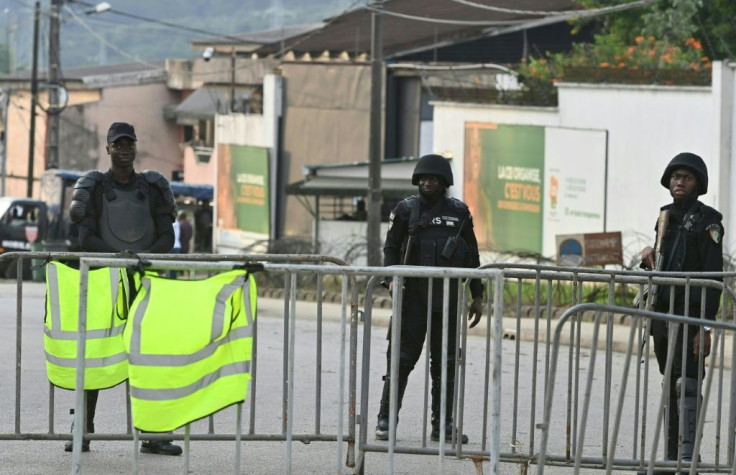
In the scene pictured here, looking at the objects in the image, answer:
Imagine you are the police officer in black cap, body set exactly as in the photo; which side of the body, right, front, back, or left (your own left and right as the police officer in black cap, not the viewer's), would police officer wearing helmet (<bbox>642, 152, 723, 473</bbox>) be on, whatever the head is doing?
left

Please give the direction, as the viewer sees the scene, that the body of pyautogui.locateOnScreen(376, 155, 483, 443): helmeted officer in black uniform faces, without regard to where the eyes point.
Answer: toward the camera

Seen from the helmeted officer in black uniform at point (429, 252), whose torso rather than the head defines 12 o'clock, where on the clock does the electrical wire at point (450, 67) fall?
The electrical wire is roughly at 6 o'clock from the helmeted officer in black uniform.

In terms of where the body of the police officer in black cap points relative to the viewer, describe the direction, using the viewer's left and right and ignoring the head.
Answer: facing the viewer

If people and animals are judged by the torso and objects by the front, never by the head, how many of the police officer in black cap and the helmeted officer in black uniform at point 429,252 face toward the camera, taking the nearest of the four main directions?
2

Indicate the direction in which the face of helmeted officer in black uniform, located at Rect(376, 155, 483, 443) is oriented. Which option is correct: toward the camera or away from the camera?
toward the camera

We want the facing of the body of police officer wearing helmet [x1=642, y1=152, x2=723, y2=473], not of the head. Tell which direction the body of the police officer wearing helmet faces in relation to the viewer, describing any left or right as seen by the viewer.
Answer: facing the viewer and to the left of the viewer

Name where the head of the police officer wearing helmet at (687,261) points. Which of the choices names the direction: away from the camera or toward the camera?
toward the camera

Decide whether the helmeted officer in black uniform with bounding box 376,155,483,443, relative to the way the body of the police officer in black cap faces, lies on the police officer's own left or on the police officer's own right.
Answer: on the police officer's own left

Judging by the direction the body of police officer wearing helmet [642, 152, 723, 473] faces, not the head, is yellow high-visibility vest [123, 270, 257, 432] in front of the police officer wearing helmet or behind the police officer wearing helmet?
in front

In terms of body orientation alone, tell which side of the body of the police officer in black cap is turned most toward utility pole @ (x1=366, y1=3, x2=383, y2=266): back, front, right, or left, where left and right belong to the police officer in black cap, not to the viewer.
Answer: back

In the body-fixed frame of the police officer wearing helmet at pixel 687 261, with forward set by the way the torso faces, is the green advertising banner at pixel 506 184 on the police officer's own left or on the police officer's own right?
on the police officer's own right

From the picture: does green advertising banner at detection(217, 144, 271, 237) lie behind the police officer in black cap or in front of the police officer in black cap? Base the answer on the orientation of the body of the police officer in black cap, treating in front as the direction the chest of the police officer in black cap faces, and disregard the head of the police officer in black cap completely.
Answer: behind

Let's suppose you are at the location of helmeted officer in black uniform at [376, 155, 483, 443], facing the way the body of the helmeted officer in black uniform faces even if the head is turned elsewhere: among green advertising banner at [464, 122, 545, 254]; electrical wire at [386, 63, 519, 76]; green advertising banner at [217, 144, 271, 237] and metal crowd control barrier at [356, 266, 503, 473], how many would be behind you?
3
